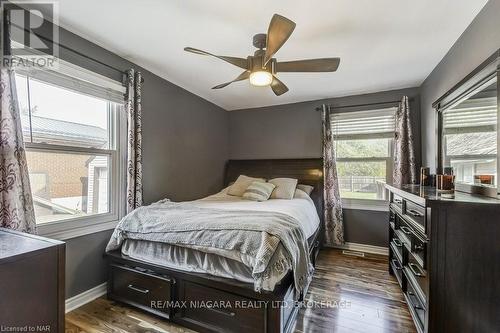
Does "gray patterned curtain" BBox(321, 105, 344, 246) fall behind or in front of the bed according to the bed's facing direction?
behind

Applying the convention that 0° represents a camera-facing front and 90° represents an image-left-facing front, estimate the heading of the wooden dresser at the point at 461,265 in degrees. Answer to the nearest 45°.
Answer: approximately 90°

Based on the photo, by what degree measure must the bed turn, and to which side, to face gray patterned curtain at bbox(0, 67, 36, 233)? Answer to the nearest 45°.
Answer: approximately 45° to its right

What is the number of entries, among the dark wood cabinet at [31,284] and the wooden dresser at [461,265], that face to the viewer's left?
1

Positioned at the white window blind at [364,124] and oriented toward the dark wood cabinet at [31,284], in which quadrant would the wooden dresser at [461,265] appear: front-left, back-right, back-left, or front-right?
front-left

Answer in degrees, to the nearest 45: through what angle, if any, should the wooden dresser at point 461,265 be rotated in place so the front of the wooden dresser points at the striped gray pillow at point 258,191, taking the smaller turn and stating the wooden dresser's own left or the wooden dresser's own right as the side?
0° — it already faces it

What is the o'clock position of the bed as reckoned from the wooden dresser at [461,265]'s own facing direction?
The bed is roughly at 11 o'clock from the wooden dresser.

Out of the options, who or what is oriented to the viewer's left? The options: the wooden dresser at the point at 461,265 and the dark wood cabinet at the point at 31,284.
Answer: the wooden dresser

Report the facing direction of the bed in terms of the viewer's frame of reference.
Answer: facing the viewer and to the left of the viewer

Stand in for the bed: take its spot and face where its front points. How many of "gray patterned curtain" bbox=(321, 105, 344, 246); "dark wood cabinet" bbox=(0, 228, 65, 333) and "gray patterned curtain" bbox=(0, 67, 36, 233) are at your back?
1

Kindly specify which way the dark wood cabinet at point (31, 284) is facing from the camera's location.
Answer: facing away from the viewer and to the right of the viewer

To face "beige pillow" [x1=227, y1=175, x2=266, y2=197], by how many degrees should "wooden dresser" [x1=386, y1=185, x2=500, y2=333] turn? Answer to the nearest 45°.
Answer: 0° — it already faces it

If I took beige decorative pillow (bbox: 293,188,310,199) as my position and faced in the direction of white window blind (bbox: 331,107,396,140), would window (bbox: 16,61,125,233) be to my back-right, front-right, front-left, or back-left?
back-right
